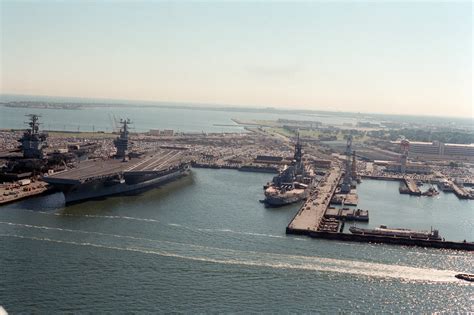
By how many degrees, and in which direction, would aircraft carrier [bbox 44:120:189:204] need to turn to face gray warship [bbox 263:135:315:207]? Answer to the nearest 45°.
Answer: approximately 135° to its left

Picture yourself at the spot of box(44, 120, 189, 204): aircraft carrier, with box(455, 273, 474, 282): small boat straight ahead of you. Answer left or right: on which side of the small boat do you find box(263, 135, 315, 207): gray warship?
left

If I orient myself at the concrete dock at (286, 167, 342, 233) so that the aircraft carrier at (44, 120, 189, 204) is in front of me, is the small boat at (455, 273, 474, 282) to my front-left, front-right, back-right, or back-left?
back-left

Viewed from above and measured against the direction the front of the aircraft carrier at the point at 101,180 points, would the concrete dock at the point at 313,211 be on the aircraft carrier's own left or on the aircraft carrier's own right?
on the aircraft carrier's own left
